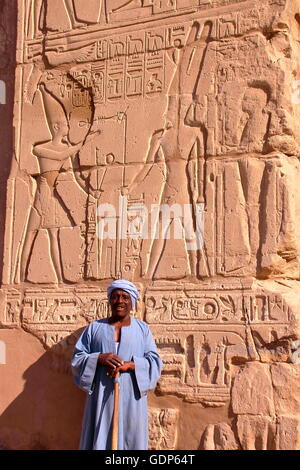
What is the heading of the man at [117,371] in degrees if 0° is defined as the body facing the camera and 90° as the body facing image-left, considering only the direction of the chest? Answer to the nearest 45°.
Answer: approximately 0°
